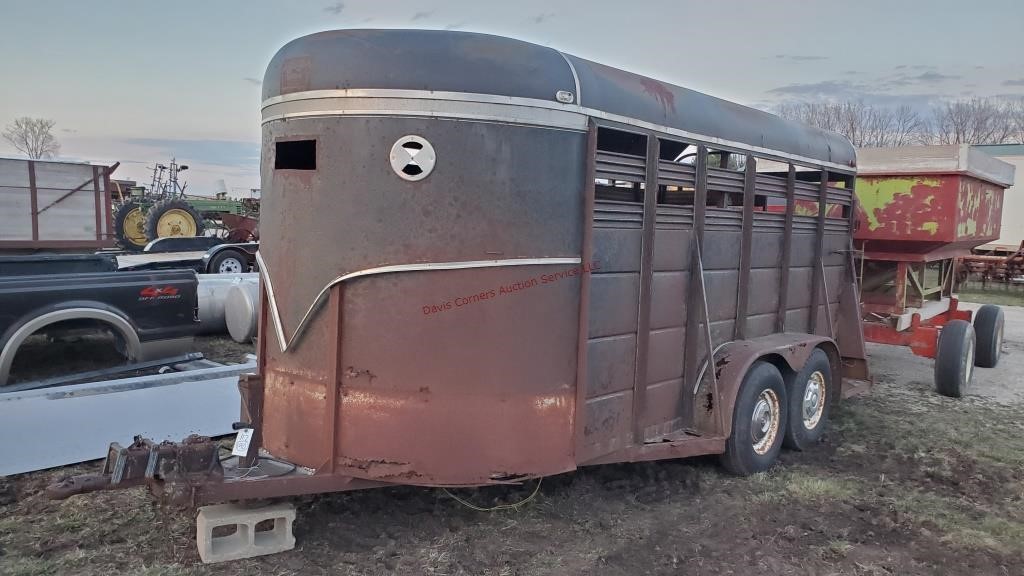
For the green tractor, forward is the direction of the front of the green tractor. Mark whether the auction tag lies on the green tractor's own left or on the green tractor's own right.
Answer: on the green tractor's own right

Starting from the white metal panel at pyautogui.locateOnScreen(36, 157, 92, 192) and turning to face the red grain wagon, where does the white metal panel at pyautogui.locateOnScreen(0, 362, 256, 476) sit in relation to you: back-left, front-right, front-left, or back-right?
front-right

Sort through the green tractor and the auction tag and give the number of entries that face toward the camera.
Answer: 1

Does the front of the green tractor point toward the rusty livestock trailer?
no

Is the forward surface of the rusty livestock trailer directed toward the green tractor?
no

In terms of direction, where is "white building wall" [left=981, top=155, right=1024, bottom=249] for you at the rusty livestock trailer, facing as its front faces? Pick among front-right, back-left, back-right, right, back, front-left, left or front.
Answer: back

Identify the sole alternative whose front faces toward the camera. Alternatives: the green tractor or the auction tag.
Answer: the auction tag

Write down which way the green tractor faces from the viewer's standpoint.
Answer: facing away from the viewer and to the right of the viewer

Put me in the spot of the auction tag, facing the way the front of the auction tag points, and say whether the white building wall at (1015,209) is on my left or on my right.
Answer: on my left

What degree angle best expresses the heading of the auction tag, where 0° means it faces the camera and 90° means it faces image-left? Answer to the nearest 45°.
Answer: approximately 0°

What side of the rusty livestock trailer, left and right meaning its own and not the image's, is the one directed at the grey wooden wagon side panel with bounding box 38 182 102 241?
right

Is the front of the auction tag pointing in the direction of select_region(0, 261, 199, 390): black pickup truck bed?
no

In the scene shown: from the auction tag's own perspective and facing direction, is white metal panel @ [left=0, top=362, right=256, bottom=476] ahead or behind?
behind

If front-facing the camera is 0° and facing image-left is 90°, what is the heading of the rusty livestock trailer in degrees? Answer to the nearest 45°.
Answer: approximately 45°
